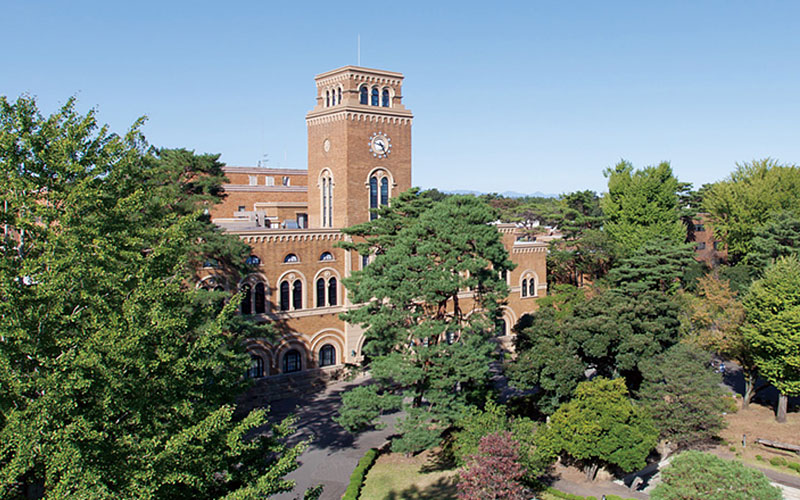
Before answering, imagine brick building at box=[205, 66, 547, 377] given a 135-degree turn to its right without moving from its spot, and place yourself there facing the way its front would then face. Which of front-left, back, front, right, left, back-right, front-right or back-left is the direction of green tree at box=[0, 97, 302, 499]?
left

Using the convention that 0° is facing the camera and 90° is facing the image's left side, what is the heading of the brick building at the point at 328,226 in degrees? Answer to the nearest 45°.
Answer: approximately 315°

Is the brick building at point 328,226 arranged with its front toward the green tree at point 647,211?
no

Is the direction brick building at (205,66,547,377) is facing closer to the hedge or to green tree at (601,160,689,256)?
the hedge

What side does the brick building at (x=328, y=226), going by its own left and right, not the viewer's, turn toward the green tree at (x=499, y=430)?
front

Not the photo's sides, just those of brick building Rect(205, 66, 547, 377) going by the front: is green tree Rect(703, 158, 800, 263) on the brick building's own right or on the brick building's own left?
on the brick building's own left

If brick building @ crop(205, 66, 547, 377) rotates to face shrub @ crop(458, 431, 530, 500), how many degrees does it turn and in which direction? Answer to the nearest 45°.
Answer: approximately 45° to its right

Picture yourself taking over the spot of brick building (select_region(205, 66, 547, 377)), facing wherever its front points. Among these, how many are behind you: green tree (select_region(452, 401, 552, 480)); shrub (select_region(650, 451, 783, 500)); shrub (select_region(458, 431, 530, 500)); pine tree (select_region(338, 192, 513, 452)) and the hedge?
0

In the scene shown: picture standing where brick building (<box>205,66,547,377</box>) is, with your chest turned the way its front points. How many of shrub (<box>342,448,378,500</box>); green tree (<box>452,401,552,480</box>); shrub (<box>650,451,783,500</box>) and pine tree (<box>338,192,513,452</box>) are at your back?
0

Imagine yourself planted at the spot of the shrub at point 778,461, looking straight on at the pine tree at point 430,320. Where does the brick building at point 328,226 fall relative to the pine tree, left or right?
right

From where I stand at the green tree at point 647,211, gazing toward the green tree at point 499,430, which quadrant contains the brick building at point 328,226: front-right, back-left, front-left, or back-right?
front-right

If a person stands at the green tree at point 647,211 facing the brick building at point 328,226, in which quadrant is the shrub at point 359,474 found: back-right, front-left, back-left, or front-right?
front-left

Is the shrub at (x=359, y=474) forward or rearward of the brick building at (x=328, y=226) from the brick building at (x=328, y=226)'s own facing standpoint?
forward

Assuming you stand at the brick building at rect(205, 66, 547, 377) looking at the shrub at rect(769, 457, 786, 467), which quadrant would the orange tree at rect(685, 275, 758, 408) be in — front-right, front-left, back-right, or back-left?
front-left

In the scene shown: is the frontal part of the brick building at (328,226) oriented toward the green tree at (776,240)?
no

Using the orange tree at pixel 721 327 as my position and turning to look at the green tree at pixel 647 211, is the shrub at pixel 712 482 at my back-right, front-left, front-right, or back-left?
back-left

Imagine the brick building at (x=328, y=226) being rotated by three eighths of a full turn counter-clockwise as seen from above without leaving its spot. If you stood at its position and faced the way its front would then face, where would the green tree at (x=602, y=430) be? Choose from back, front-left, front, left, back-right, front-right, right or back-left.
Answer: back-right

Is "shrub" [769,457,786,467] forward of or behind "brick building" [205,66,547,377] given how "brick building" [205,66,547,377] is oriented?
forward
